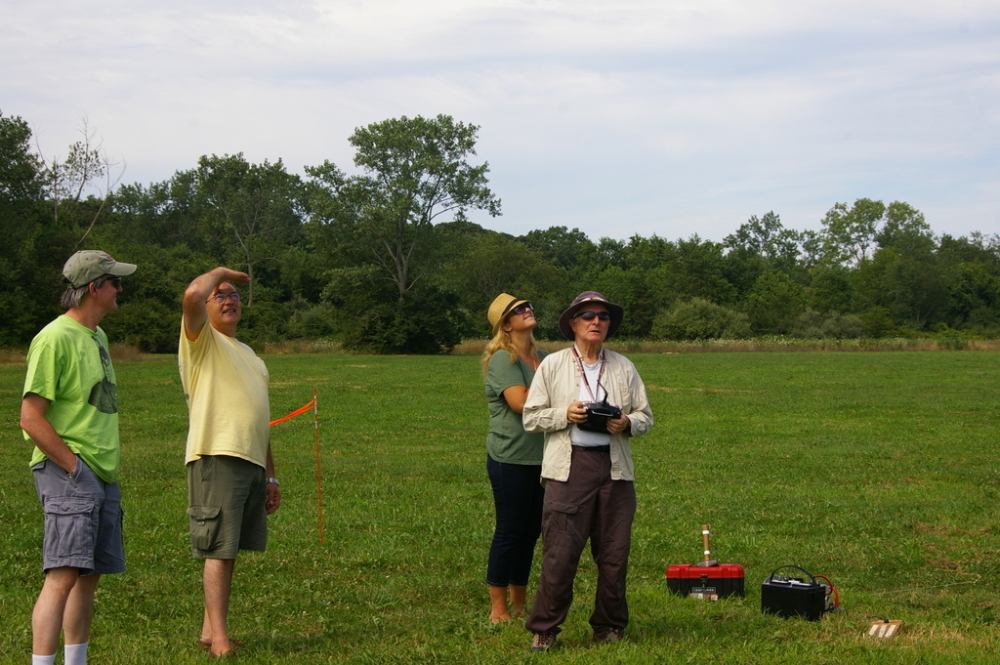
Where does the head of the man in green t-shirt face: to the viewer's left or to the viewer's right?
to the viewer's right

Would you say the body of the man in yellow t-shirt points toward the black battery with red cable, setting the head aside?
no

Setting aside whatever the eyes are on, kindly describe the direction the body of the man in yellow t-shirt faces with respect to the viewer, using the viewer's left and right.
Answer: facing the viewer and to the right of the viewer

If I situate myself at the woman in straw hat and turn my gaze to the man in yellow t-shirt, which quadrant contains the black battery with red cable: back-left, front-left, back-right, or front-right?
back-left

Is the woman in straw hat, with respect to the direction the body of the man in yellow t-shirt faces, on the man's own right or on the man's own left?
on the man's own left

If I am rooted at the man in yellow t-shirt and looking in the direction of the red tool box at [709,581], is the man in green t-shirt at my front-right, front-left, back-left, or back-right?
back-right

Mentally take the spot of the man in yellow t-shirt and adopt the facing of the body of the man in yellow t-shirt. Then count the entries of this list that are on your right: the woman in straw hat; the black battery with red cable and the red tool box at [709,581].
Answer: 0

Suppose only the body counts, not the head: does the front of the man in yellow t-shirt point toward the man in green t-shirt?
no

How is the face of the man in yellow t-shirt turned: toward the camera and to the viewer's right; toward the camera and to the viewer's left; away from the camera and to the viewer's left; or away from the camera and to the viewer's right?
toward the camera and to the viewer's right

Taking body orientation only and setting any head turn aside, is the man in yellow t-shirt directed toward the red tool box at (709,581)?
no

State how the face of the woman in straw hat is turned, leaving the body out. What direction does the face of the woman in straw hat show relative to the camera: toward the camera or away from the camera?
toward the camera

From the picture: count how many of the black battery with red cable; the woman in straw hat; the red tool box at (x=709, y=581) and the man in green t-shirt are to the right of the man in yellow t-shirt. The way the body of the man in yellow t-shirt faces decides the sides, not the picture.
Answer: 1

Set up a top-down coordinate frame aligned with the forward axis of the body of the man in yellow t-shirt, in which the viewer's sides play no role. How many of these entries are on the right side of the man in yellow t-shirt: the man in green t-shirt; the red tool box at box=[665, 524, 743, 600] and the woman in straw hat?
1
